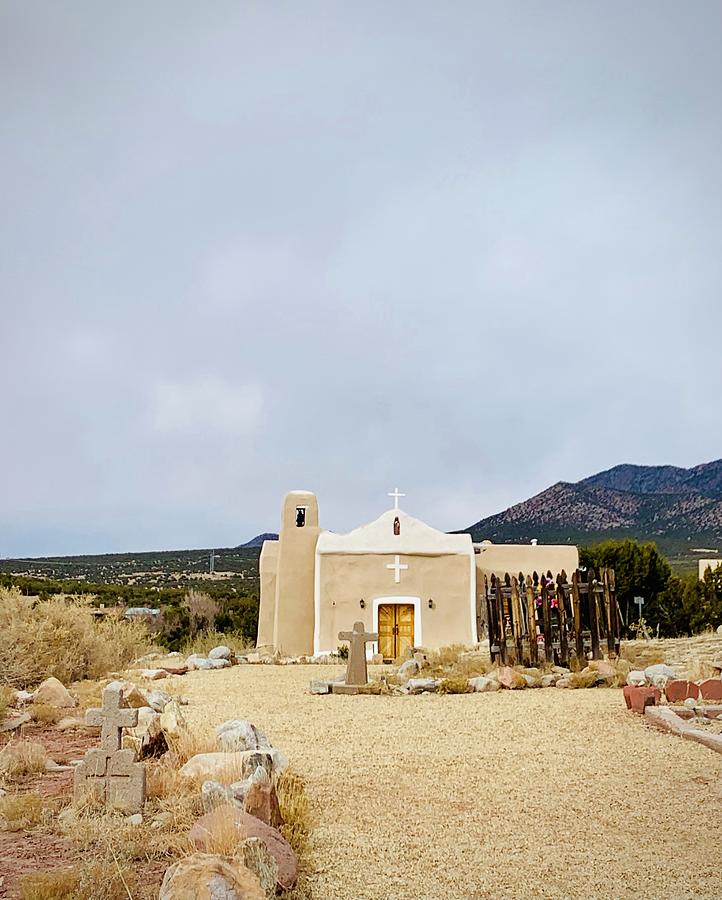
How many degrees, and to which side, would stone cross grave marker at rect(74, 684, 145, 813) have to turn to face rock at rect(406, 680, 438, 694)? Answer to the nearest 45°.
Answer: approximately 135° to its left

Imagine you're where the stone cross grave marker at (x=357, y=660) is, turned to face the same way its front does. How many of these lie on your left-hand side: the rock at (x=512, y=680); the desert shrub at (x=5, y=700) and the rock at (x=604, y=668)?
2

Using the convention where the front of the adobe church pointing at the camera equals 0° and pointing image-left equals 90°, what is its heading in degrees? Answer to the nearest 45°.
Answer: approximately 0°

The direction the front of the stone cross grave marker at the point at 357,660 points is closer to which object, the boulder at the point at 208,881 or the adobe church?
the boulder

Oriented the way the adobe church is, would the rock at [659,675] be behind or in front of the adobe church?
in front

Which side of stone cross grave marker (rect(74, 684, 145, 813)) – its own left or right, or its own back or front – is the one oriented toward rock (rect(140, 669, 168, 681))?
back

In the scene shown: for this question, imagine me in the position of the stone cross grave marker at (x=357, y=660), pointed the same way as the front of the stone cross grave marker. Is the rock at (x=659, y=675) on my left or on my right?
on my left

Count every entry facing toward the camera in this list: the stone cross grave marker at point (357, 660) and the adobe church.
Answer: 2

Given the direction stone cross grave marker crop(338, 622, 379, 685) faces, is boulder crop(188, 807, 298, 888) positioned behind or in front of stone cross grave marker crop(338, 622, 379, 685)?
in front

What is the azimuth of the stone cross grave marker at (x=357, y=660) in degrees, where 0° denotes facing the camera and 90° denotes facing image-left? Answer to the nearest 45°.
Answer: approximately 0°

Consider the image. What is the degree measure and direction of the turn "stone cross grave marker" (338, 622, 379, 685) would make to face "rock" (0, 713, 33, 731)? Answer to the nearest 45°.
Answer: approximately 45° to its right

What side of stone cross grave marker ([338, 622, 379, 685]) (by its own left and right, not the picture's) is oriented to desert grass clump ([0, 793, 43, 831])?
front

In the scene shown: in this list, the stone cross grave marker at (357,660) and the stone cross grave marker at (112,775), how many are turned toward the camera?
2
